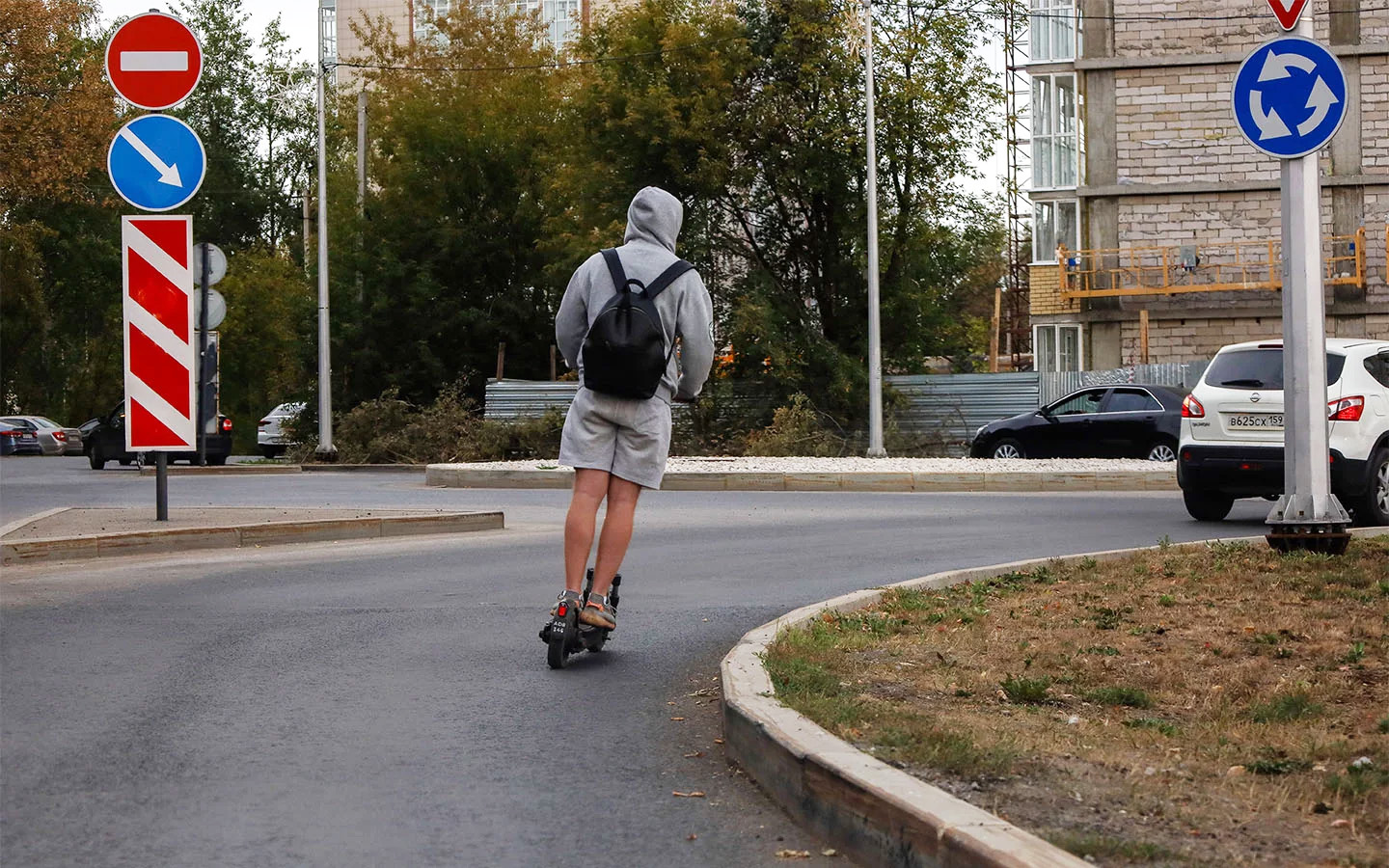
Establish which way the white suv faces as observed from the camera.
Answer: facing away from the viewer and to the right of the viewer

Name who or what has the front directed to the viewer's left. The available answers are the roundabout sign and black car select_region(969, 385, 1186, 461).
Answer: the black car

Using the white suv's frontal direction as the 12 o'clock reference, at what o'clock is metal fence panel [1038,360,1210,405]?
The metal fence panel is roughly at 10 o'clock from the white suv.

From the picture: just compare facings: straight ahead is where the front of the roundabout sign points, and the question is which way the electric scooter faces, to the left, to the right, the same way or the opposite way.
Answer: the opposite way

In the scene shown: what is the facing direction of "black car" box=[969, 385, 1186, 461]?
to the viewer's left

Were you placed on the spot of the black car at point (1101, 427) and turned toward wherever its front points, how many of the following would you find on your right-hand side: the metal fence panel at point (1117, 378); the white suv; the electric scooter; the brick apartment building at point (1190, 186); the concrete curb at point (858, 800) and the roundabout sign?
2

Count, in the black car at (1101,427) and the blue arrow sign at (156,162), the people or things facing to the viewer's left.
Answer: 1

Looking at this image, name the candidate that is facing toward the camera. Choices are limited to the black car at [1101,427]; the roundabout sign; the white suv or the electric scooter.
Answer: the roundabout sign

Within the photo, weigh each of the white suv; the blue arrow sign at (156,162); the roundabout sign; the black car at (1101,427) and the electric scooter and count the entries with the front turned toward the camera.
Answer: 2

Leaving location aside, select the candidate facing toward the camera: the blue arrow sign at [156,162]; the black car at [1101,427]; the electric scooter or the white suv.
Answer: the blue arrow sign

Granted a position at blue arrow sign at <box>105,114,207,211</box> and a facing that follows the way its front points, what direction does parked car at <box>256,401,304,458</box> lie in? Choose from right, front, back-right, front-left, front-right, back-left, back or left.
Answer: back

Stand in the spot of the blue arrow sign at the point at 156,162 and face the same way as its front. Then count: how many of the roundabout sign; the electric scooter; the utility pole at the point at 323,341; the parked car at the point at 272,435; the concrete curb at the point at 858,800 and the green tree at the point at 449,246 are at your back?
3

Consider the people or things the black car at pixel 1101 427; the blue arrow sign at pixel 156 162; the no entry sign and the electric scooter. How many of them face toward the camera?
2

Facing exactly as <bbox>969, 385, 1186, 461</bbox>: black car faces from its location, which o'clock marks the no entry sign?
The no entry sign is roughly at 10 o'clock from the black car.

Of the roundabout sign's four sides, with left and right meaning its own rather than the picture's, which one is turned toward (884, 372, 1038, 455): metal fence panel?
back

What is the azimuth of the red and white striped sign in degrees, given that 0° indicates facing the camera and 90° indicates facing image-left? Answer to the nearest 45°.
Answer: approximately 0°
